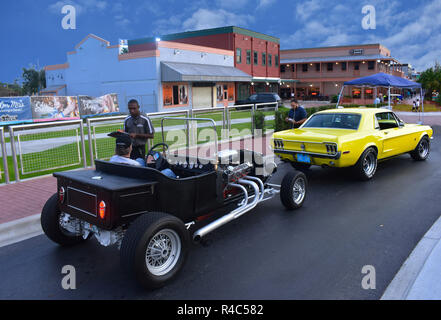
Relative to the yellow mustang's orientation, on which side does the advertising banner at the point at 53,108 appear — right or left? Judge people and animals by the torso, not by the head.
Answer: on its left

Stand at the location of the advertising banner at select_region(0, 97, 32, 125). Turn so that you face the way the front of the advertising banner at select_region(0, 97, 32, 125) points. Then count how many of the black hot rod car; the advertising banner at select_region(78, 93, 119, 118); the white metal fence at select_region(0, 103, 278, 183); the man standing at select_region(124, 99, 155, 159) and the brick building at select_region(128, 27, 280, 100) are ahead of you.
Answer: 3

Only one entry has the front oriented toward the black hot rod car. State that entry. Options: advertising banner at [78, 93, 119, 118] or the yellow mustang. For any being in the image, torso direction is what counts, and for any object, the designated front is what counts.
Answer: the advertising banner

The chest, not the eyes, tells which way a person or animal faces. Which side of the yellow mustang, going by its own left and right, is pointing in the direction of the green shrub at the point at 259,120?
left

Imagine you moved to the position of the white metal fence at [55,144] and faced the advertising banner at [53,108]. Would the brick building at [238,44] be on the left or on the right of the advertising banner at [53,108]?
right

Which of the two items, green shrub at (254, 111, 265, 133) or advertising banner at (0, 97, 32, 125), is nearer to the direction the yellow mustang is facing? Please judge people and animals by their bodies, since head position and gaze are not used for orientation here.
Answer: the green shrub

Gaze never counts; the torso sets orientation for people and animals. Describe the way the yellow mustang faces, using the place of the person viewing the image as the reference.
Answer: facing away from the viewer and to the right of the viewer

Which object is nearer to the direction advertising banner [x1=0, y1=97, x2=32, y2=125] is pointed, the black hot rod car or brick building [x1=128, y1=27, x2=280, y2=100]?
the black hot rod car

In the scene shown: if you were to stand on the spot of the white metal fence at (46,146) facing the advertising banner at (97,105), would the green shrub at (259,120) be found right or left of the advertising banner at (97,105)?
right

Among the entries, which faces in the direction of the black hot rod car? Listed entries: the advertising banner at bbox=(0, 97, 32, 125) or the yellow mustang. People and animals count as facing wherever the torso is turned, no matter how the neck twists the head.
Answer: the advertising banner

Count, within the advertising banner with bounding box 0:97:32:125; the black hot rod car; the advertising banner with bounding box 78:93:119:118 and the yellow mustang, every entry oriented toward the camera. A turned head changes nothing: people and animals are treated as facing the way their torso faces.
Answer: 2
